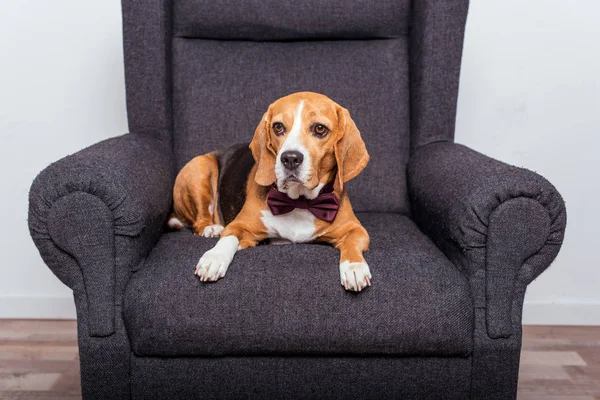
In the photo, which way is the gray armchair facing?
toward the camera
